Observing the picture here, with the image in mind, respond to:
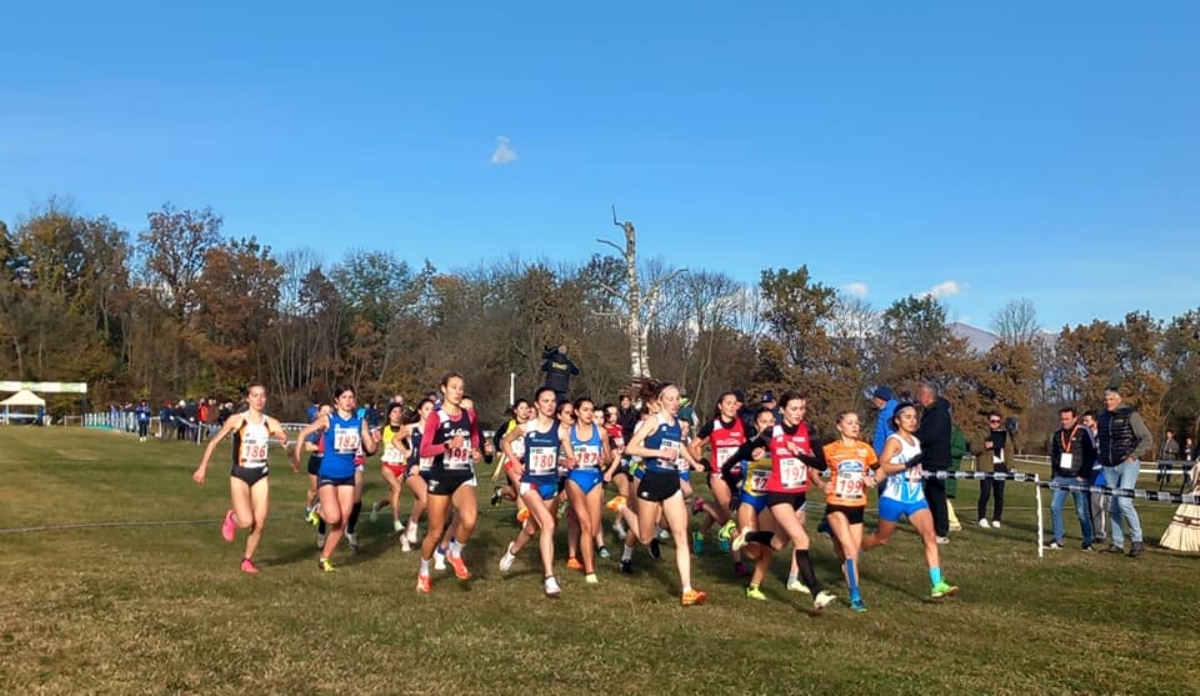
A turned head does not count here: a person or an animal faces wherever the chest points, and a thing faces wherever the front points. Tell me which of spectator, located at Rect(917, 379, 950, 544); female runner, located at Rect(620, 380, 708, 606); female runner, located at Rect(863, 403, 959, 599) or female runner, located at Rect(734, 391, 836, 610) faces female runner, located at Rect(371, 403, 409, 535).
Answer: the spectator

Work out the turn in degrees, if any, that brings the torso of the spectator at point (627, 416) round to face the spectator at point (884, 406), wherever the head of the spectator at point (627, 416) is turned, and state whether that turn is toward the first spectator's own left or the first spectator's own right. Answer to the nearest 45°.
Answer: approximately 45° to the first spectator's own left

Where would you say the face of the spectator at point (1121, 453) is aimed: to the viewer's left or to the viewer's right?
to the viewer's left

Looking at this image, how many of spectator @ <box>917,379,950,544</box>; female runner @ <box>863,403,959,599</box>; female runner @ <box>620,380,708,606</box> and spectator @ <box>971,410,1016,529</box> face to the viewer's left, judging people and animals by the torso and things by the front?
1

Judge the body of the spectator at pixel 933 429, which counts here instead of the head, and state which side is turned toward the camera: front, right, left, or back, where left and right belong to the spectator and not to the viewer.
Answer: left

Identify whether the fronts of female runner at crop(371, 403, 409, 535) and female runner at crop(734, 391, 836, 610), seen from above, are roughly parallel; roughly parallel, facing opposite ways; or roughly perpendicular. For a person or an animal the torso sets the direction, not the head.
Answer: roughly parallel

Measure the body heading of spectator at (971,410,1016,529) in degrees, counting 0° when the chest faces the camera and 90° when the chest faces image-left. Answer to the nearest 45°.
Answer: approximately 0°

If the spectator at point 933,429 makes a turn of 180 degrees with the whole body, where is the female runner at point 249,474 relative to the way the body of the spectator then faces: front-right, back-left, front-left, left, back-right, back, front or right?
back-right

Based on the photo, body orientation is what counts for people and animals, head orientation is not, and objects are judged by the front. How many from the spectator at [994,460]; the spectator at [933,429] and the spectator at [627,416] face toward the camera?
2

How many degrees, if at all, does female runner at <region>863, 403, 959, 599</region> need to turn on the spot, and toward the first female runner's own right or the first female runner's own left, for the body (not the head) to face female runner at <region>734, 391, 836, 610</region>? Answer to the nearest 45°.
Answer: approximately 90° to the first female runner's own right

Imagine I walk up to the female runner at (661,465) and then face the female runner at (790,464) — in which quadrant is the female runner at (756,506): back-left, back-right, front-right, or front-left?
front-left

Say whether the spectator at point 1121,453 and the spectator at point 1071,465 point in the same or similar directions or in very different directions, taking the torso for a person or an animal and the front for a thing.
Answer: same or similar directions

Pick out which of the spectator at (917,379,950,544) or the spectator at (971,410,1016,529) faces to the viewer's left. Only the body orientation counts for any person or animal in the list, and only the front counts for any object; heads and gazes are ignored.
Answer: the spectator at (917,379,950,544)

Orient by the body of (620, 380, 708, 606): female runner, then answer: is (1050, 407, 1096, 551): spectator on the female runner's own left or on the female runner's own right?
on the female runner's own left

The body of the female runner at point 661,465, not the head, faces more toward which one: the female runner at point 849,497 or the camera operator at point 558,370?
the female runner
